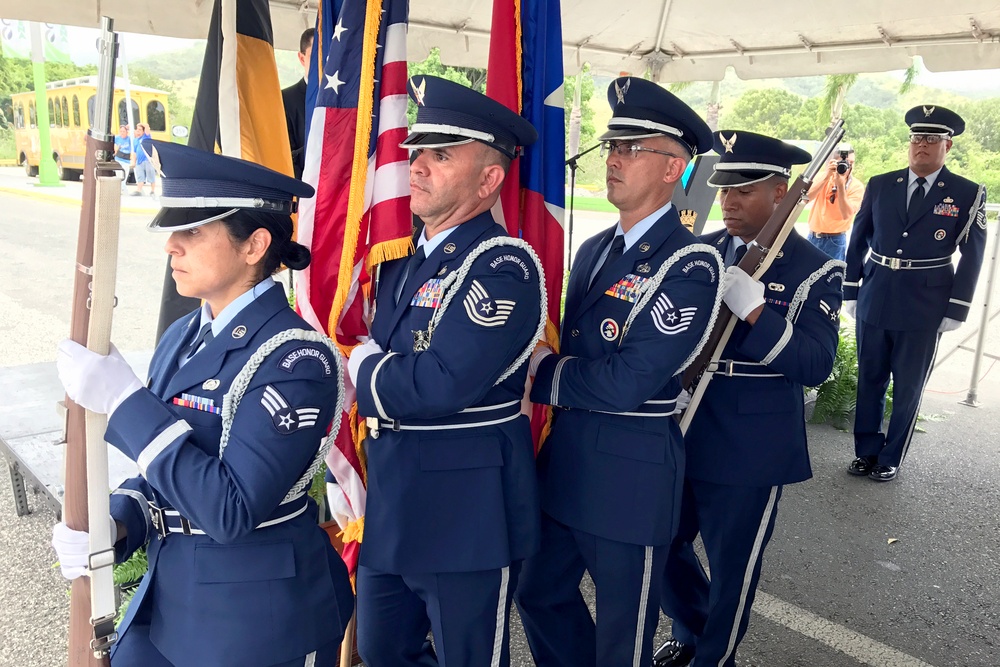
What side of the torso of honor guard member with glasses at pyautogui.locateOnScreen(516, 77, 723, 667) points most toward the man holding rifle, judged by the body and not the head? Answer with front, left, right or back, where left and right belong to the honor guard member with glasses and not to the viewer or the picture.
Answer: back

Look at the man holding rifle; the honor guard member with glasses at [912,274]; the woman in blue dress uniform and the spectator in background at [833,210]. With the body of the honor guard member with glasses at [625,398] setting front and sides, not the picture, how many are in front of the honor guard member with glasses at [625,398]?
1

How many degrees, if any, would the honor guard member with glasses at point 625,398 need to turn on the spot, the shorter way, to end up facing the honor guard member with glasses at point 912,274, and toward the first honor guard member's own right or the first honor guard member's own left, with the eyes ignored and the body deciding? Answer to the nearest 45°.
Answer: approximately 180°

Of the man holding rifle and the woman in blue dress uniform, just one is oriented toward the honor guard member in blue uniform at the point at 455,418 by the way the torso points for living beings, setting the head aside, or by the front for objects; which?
the man holding rifle

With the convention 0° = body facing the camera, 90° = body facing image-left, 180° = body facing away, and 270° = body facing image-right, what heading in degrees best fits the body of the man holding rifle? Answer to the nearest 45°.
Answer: approximately 45°

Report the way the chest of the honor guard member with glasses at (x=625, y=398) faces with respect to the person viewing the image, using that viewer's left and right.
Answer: facing the viewer and to the left of the viewer

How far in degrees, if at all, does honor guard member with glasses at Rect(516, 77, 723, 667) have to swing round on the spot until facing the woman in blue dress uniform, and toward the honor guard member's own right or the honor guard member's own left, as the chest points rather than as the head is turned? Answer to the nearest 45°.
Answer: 0° — they already face them

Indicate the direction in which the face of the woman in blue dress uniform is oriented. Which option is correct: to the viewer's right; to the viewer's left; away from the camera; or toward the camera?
to the viewer's left

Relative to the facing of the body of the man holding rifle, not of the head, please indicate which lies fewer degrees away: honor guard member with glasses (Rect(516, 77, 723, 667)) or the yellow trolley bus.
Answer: the honor guard member with glasses
